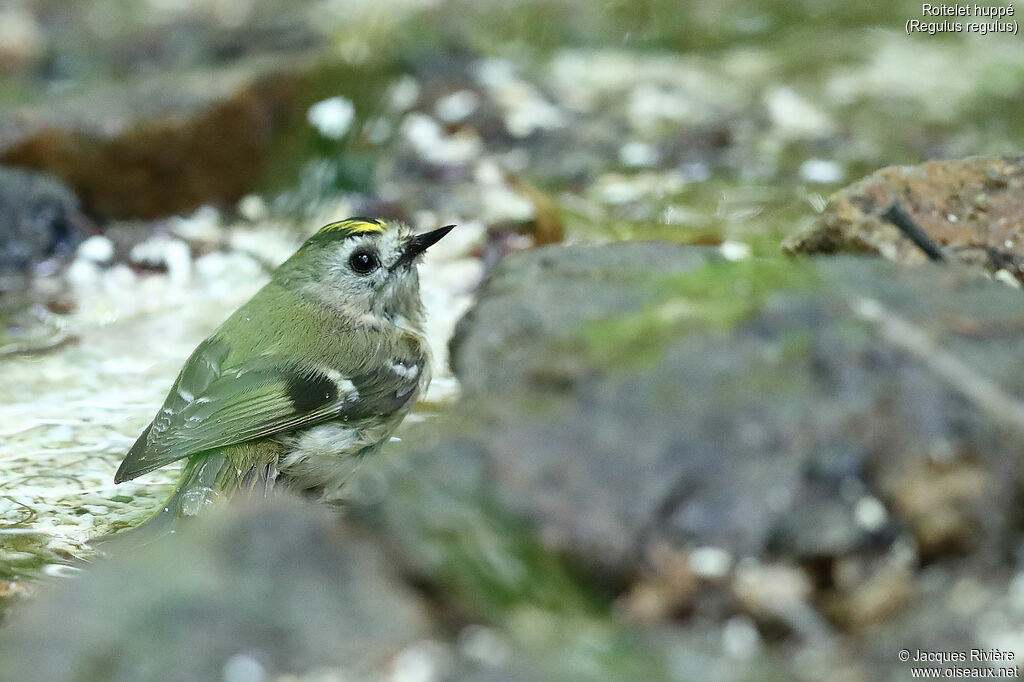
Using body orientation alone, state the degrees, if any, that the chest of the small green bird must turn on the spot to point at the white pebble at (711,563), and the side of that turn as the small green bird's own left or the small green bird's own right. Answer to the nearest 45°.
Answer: approximately 90° to the small green bird's own right

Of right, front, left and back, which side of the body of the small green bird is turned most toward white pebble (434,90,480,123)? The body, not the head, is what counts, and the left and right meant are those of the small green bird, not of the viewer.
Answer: left

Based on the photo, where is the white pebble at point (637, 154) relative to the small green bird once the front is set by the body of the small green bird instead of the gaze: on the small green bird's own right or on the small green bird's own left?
on the small green bird's own left

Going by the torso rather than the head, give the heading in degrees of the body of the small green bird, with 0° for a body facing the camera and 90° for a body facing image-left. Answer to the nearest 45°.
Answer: approximately 270°

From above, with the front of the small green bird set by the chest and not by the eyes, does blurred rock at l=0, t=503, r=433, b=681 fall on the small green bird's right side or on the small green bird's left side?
on the small green bird's right side

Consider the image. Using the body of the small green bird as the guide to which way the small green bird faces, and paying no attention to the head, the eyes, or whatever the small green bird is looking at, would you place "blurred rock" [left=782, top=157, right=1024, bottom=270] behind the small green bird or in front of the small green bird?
in front

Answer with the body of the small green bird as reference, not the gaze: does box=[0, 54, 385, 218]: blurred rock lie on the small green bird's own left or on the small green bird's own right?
on the small green bird's own left

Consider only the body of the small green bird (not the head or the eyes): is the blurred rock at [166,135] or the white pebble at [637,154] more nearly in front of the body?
the white pebble

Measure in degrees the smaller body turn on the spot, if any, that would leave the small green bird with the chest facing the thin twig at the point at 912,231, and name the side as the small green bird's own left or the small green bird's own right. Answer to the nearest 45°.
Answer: approximately 45° to the small green bird's own left

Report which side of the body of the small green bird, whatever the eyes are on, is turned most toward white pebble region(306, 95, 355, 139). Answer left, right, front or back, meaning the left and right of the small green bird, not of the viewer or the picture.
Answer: left

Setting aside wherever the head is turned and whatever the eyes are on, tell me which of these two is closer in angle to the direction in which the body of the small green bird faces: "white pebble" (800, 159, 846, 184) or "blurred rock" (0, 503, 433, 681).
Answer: the white pebble

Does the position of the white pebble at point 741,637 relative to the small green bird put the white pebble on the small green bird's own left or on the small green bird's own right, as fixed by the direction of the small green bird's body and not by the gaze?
on the small green bird's own right

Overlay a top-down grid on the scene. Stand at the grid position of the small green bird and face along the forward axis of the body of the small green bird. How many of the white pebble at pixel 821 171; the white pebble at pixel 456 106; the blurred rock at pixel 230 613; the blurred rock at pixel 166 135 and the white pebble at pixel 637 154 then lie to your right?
1
